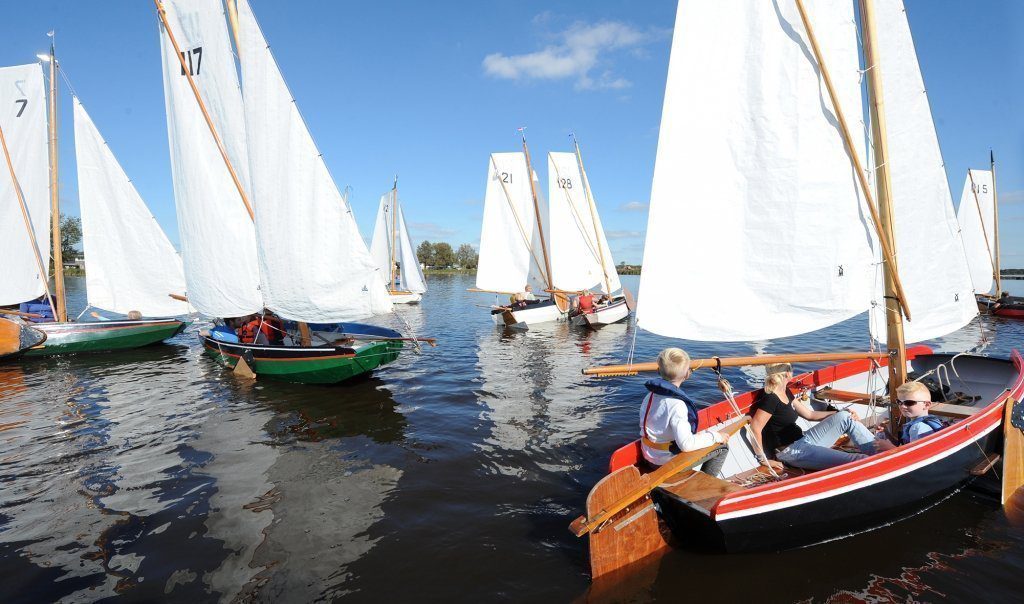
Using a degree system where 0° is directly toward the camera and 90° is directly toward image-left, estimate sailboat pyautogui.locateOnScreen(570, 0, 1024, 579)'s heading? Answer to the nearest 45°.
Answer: approximately 225°

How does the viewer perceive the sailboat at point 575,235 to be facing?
facing away from the viewer and to the right of the viewer

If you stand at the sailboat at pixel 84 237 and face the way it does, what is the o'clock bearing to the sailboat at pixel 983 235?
the sailboat at pixel 983 235 is roughly at 1 o'clock from the sailboat at pixel 84 237.

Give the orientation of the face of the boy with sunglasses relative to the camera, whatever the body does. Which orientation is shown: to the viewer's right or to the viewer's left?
to the viewer's left

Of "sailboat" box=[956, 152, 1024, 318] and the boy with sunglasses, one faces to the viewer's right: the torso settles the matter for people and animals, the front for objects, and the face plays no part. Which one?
the sailboat

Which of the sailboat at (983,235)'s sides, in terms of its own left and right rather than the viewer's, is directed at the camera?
right

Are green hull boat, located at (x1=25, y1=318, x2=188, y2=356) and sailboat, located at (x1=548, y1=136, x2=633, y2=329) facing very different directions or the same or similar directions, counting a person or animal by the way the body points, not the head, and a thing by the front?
same or similar directions

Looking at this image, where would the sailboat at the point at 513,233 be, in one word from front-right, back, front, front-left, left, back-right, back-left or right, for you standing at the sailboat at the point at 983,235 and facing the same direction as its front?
back-right

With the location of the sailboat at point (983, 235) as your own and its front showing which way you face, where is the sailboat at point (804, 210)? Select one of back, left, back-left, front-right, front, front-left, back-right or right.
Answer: right

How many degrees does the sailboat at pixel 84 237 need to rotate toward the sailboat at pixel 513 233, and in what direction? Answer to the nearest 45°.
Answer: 0° — it already faces it

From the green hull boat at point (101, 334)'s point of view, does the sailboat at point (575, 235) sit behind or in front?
in front

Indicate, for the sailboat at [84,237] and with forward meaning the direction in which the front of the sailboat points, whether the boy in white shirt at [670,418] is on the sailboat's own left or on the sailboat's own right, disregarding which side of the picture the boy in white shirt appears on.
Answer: on the sailboat's own right

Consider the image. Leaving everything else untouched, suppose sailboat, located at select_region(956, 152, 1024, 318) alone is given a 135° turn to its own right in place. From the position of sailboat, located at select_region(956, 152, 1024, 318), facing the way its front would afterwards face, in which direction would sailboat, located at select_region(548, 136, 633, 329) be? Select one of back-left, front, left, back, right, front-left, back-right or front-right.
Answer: front

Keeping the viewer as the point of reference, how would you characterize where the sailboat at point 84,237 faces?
facing to the right of the viewer

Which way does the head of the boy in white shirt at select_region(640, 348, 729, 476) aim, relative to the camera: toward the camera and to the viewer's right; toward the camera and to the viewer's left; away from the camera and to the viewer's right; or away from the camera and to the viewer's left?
away from the camera and to the viewer's right
